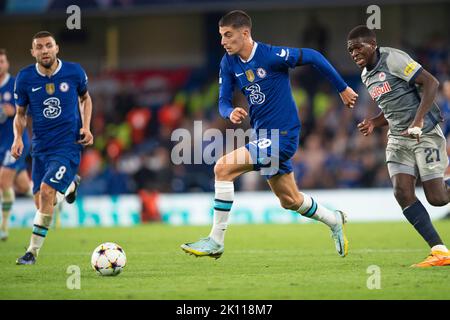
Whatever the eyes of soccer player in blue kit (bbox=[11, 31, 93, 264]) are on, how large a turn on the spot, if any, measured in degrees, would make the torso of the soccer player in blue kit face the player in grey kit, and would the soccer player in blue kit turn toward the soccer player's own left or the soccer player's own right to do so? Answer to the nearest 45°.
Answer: approximately 45° to the soccer player's own left

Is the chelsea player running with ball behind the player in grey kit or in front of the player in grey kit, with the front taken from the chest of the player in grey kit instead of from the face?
in front

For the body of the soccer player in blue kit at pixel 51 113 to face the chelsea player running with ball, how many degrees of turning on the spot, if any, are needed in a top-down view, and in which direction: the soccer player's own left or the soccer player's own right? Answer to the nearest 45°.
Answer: approximately 45° to the soccer player's own left

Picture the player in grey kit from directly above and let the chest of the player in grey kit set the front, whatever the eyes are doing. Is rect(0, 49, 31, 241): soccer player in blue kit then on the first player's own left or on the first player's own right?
on the first player's own right

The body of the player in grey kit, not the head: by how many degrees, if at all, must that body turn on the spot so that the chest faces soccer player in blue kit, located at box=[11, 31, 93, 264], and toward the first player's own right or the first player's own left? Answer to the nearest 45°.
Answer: approximately 45° to the first player's own right

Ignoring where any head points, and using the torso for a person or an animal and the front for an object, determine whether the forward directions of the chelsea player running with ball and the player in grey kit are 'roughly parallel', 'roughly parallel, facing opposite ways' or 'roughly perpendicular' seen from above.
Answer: roughly parallel

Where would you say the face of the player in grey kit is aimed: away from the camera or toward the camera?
toward the camera

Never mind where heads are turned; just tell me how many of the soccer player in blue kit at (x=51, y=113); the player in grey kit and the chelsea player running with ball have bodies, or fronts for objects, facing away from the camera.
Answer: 0

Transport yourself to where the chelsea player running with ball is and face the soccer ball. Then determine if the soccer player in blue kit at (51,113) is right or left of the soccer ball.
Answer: right

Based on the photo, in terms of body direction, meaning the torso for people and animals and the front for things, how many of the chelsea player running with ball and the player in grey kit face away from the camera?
0

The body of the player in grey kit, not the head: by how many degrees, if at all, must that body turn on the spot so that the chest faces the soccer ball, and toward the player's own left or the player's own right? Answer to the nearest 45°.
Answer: approximately 45° to the player's own right

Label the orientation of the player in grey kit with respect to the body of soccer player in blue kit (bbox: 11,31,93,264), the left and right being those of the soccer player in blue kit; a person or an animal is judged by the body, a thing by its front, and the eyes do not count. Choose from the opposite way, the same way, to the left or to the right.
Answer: to the right

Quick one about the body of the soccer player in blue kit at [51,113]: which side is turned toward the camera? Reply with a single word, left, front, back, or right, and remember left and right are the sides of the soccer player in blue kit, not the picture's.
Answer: front

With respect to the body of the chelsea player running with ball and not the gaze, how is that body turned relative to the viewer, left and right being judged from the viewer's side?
facing the viewer and to the left of the viewer

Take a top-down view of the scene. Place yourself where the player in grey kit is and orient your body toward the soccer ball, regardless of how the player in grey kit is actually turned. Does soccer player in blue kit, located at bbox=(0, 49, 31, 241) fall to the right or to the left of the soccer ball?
right
